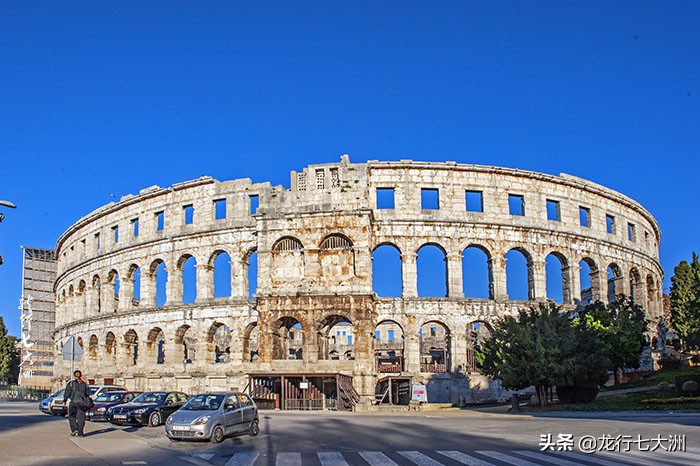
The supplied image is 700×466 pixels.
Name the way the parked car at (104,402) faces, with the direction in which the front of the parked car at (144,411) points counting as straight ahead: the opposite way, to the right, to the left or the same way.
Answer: the same way

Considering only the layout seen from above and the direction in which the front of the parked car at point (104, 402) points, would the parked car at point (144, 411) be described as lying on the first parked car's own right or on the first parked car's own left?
on the first parked car's own left

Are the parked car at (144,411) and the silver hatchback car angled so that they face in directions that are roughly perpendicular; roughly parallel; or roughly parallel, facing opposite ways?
roughly parallel

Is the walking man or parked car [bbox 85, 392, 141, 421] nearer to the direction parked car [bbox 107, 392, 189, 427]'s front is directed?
the walking man

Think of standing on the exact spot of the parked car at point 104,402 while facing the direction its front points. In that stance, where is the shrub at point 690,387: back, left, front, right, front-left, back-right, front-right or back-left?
back-left

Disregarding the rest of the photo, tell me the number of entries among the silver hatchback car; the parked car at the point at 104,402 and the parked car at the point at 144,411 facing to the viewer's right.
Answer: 0

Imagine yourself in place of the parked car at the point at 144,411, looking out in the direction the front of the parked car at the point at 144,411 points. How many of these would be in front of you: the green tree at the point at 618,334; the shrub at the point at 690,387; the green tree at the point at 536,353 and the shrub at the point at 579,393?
0

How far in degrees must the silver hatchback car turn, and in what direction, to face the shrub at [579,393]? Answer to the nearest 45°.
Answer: approximately 180°

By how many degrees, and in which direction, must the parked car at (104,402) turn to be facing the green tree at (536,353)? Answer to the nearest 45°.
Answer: approximately 135° to its left

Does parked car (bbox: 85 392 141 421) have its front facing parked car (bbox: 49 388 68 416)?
no

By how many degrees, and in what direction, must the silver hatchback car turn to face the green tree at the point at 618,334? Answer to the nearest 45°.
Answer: approximately 180°

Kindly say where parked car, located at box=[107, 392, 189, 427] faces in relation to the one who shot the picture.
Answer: facing the viewer and to the left of the viewer

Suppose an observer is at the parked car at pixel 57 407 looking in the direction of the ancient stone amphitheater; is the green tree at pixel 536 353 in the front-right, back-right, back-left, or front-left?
front-right

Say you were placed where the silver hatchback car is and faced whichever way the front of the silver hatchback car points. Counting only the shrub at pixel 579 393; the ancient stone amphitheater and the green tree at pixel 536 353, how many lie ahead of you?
0

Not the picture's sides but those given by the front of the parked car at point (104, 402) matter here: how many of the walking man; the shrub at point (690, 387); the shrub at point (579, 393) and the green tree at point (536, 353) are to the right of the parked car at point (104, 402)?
0
